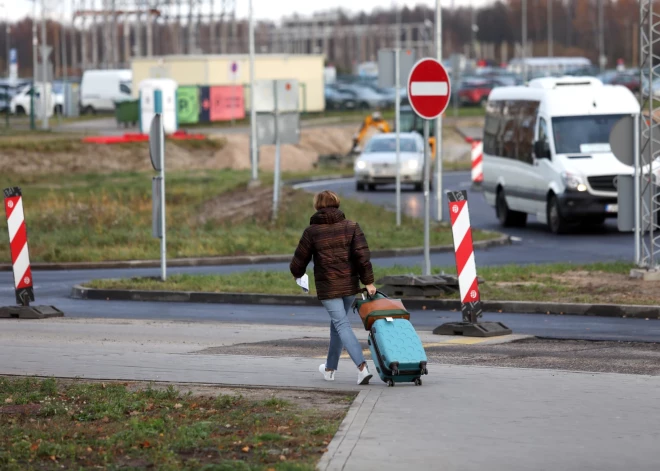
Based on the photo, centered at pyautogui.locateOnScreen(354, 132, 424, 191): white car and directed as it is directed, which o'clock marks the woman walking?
The woman walking is roughly at 12 o'clock from the white car.

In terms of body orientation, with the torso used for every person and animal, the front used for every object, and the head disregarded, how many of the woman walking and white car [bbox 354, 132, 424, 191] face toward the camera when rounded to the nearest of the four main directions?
1

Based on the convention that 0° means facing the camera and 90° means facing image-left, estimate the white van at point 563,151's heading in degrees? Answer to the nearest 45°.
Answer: approximately 315°

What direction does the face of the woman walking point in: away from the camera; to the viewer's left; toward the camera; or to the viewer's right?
away from the camera

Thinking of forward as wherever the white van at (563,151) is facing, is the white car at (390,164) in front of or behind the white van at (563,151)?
behind

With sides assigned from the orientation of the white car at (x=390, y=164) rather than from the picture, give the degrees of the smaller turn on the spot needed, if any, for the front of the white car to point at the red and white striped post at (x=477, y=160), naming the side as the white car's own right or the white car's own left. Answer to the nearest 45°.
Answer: approximately 90° to the white car's own left

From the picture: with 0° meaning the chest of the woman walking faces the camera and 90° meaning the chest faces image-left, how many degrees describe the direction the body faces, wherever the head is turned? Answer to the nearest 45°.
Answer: approximately 135°

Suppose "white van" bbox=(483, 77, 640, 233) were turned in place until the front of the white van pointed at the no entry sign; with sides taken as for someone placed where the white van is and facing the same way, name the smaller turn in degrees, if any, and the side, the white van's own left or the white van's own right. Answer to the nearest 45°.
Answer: approximately 45° to the white van's own right

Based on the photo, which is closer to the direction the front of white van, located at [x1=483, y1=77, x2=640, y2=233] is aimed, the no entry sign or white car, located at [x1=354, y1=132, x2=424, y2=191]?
the no entry sign

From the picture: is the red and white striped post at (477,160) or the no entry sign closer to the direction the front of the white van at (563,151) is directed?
the no entry sign
